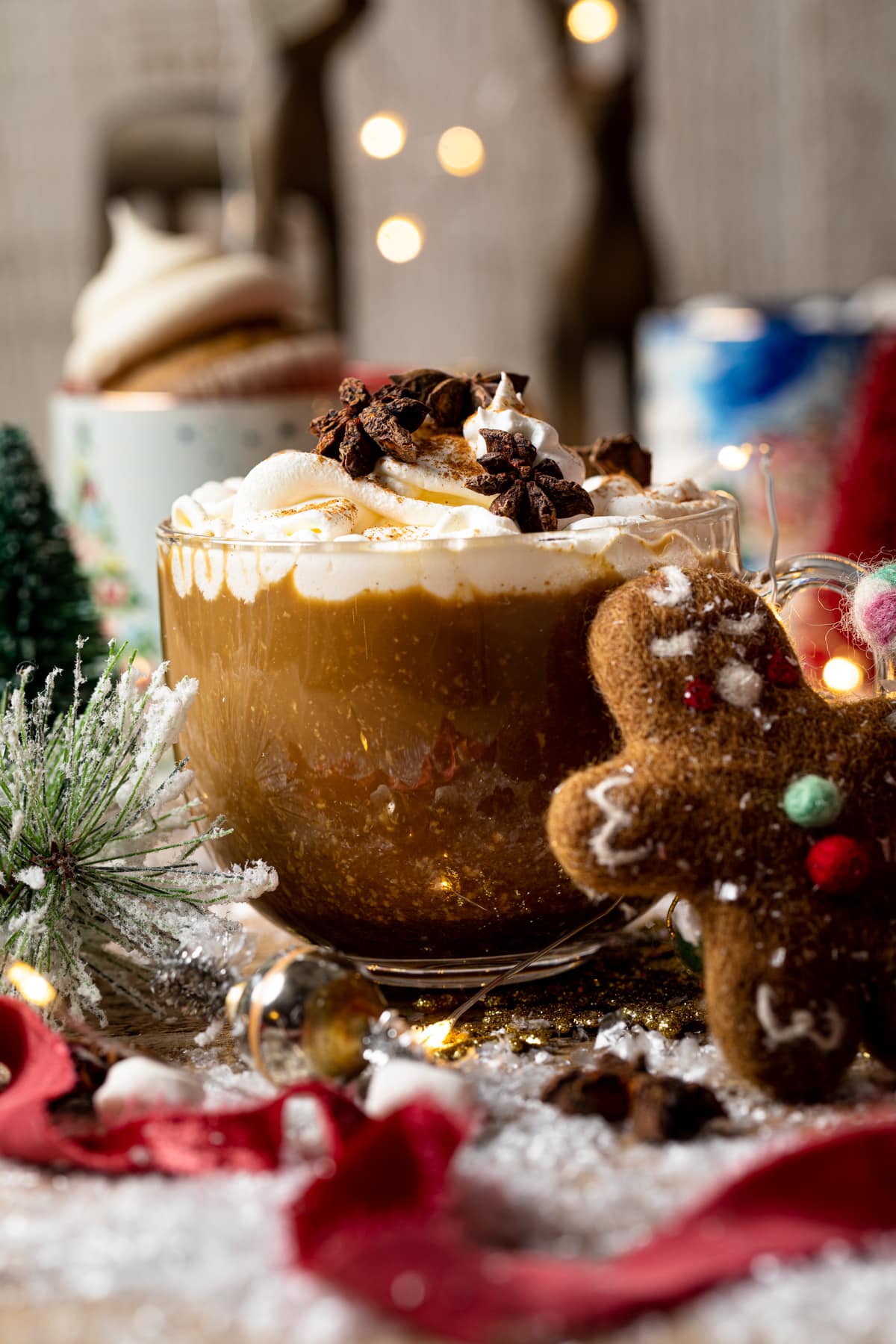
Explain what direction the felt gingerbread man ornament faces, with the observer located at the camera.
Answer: facing the viewer

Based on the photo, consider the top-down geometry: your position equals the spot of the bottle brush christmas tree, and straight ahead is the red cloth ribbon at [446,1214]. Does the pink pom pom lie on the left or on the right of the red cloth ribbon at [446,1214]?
left

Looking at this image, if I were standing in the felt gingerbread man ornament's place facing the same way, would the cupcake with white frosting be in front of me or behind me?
behind

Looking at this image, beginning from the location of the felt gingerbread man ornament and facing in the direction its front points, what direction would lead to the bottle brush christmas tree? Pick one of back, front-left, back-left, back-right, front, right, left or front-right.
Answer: back-right
